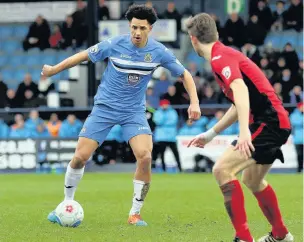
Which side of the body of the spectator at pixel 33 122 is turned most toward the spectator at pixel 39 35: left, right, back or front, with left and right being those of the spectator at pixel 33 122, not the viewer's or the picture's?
back

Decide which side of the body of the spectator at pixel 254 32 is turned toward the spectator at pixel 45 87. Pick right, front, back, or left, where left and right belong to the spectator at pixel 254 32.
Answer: right

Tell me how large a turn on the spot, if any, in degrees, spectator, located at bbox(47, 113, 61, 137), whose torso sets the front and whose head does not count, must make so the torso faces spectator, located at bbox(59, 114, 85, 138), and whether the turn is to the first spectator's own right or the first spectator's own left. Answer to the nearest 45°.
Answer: approximately 45° to the first spectator's own left

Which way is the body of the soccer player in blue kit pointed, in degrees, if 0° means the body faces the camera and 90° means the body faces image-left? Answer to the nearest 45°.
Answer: approximately 0°

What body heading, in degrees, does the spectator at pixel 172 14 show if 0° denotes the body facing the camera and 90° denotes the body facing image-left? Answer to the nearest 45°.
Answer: approximately 0°

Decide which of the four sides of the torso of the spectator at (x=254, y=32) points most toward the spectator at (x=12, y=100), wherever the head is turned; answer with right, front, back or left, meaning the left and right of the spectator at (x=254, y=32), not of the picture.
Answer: right

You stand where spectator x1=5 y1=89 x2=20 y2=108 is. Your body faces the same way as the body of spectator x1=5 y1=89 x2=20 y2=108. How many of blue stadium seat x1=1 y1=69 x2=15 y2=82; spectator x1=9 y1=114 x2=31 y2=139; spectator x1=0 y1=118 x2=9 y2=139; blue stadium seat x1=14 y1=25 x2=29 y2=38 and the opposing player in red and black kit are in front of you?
3

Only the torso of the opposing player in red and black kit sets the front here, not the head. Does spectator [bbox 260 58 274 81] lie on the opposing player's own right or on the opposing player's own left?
on the opposing player's own right

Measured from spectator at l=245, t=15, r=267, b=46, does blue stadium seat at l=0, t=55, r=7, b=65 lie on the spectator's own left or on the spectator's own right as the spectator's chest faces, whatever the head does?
on the spectator's own right

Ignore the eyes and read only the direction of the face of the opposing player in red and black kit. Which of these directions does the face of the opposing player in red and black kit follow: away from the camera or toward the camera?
away from the camera

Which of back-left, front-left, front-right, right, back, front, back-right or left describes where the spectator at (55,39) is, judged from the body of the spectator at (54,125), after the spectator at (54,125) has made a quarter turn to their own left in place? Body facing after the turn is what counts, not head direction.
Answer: left
